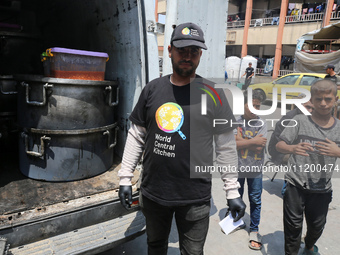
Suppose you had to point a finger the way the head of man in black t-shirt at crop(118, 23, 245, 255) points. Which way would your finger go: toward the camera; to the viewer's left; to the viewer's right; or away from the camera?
toward the camera

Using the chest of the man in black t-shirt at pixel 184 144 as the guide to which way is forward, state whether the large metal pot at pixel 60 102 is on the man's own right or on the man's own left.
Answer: on the man's own right

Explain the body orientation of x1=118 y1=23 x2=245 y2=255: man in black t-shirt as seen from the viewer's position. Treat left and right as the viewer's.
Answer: facing the viewer

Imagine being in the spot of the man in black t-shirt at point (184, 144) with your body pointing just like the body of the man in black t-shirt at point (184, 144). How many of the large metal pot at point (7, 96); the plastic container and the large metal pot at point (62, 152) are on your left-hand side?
0

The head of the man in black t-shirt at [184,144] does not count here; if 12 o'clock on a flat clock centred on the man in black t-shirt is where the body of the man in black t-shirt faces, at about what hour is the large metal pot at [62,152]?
The large metal pot is roughly at 4 o'clock from the man in black t-shirt.

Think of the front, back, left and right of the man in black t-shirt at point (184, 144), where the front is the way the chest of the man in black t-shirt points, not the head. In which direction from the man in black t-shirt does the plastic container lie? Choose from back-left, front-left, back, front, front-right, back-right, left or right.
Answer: back-right

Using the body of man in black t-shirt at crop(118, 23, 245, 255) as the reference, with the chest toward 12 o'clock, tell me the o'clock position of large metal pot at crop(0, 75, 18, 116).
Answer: The large metal pot is roughly at 4 o'clock from the man in black t-shirt.
